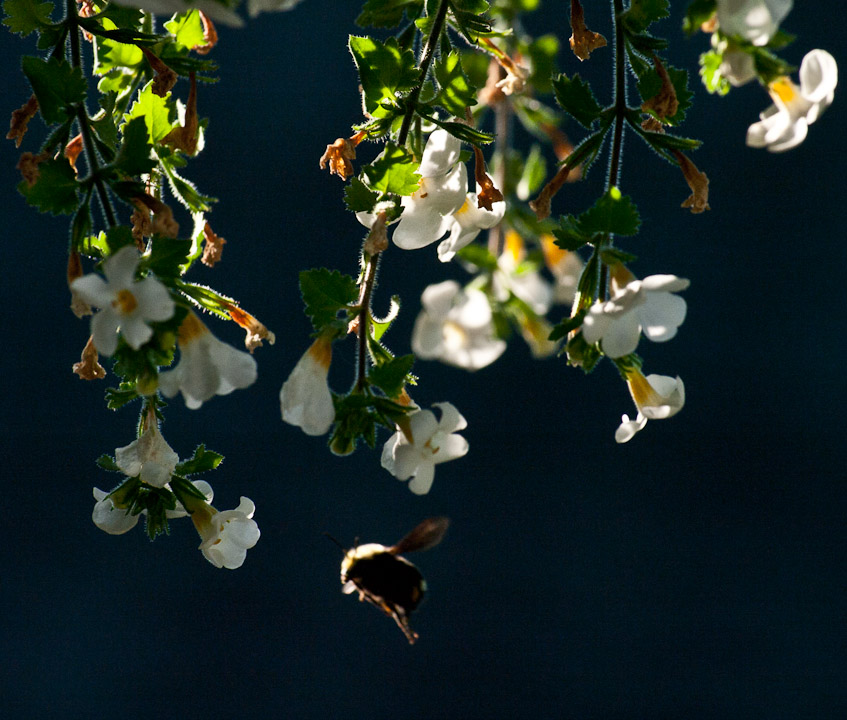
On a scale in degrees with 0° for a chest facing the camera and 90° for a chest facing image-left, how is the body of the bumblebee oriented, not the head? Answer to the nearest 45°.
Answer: approximately 90°
